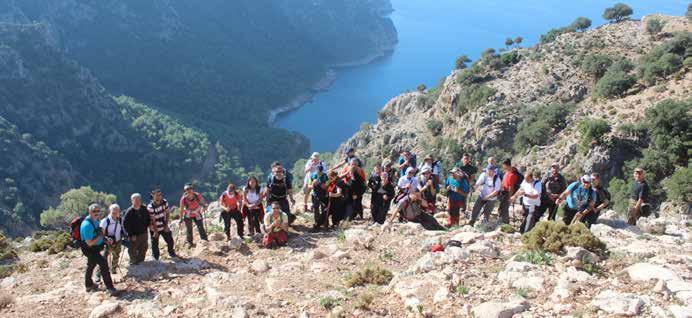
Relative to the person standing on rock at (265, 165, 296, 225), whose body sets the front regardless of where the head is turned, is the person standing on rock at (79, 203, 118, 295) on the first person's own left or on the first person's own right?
on the first person's own right

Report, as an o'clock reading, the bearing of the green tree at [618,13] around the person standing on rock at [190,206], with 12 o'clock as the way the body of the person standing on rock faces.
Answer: The green tree is roughly at 8 o'clock from the person standing on rock.

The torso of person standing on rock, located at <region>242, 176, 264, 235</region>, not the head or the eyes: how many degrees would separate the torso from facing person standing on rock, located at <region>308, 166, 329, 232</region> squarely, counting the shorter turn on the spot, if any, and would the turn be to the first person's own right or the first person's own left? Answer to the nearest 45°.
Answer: approximately 90° to the first person's own left

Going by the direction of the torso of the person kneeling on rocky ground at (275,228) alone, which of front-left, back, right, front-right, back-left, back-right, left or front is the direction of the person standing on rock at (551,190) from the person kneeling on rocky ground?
left

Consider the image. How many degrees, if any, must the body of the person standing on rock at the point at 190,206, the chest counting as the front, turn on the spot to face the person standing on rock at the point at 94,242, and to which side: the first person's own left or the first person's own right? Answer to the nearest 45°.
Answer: approximately 45° to the first person's own right

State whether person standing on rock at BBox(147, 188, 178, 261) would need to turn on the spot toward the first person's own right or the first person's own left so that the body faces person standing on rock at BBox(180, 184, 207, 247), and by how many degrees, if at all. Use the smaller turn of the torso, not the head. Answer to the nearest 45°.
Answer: approximately 135° to the first person's own left

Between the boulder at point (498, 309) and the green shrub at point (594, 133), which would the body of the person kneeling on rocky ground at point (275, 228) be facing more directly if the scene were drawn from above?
the boulder

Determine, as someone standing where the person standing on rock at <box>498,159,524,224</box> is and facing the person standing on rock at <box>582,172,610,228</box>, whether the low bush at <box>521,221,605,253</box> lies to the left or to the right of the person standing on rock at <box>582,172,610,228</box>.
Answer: right

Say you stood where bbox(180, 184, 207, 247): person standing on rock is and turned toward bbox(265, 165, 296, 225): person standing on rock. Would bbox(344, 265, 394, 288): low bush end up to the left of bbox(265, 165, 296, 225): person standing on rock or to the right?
right
